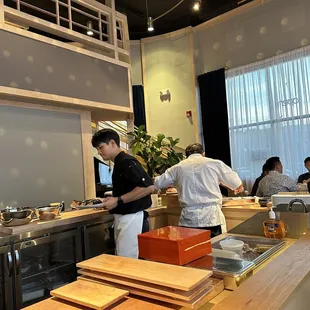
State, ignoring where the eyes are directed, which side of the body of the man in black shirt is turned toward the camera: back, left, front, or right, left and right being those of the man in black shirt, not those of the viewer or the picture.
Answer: left

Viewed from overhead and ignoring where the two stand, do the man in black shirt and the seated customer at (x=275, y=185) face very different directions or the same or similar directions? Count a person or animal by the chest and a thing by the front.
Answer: very different directions

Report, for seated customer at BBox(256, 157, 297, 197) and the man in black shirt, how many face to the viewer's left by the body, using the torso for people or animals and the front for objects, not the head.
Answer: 1
